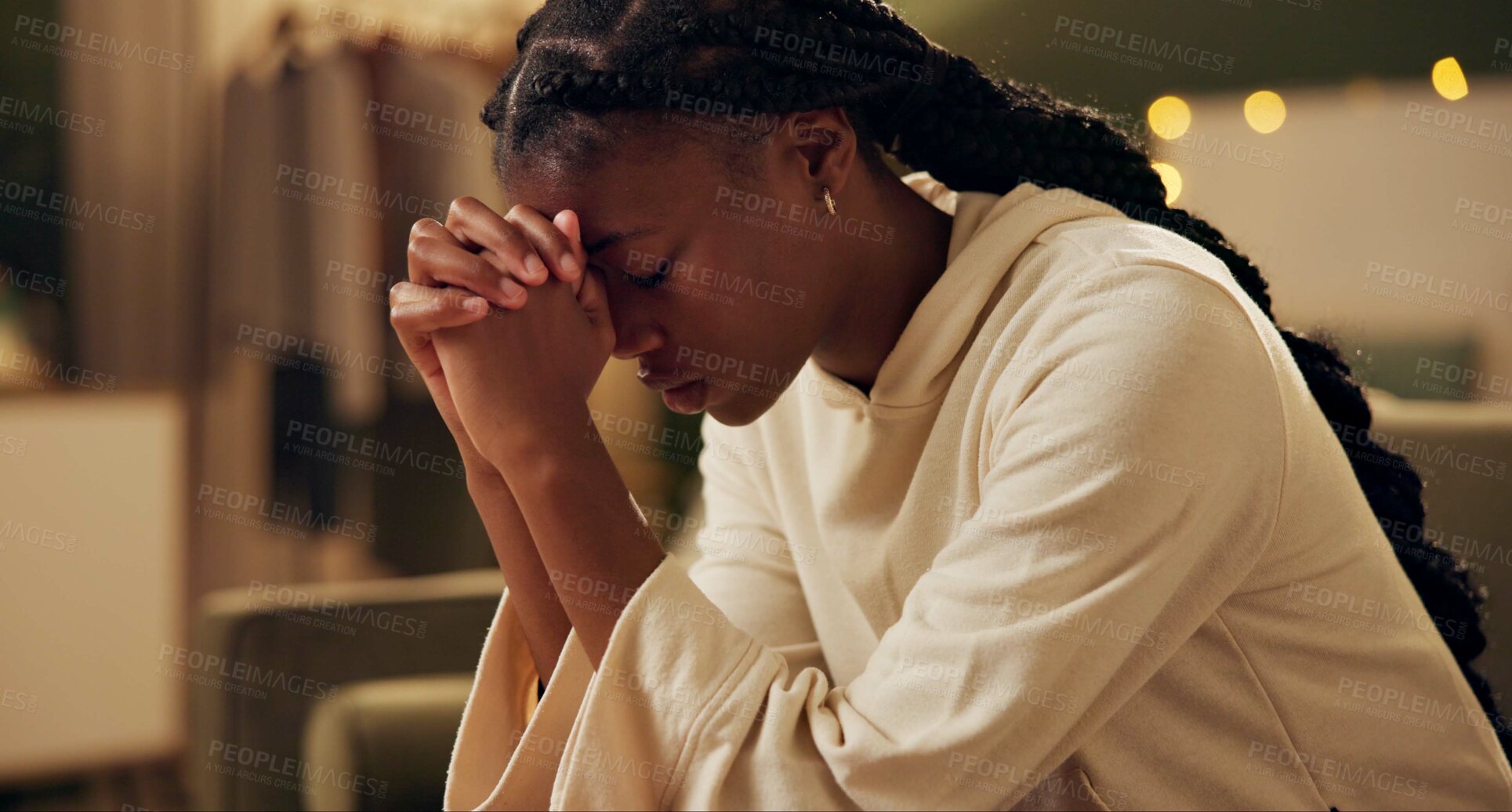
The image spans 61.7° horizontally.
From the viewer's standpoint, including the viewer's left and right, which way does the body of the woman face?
facing the viewer and to the left of the viewer
